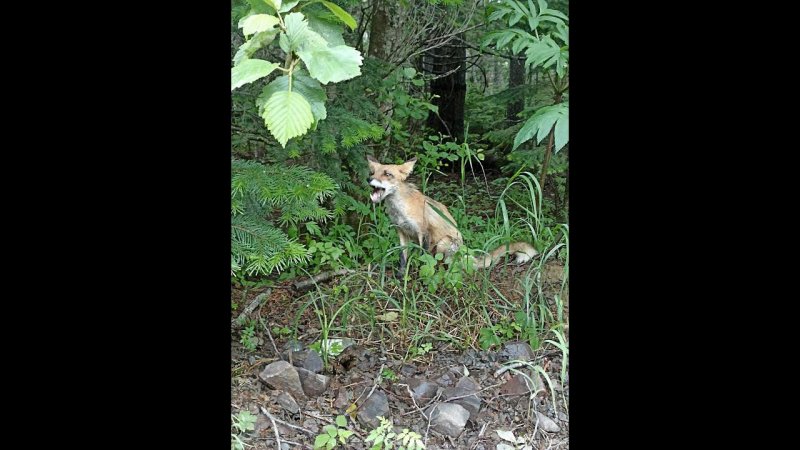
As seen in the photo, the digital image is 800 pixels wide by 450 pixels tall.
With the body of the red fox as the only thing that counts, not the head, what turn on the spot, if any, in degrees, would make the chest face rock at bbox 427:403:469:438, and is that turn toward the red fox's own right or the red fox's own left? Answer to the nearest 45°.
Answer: approximately 45° to the red fox's own left

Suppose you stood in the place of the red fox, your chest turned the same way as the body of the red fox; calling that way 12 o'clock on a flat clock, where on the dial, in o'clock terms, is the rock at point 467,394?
The rock is roughly at 10 o'clock from the red fox.

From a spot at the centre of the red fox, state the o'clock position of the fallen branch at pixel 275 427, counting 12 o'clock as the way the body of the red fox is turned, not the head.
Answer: The fallen branch is roughly at 11 o'clock from the red fox.

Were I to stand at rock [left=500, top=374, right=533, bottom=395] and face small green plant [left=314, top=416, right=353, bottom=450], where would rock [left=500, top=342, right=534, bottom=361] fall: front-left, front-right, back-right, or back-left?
back-right

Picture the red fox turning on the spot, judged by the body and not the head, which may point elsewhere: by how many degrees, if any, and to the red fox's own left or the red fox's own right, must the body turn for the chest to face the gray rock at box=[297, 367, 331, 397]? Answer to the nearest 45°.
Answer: approximately 45° to the red fox's own left

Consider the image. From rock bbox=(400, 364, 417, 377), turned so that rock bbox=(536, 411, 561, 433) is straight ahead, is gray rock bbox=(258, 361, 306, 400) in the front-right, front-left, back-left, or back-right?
back-right

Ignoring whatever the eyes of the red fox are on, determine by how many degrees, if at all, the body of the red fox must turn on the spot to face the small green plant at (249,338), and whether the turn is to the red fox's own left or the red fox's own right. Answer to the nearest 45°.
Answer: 0° — it already faces it

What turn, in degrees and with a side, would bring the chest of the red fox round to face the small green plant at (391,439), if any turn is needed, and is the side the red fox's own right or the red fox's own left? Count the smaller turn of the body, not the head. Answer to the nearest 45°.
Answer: approximately 45° to the red fox's own left

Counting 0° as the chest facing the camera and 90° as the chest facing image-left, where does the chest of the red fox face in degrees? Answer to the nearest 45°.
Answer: approximately 45°

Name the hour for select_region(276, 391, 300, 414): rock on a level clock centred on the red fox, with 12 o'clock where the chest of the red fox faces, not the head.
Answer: The rock is roughly at 11 o'clock from the red fox.

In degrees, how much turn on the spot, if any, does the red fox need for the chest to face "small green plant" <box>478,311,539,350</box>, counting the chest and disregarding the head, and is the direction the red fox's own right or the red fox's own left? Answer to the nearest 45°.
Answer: approximately 90° to the red fox's own left

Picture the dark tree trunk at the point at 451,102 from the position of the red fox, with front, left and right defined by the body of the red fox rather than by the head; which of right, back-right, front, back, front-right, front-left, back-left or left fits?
back-right
